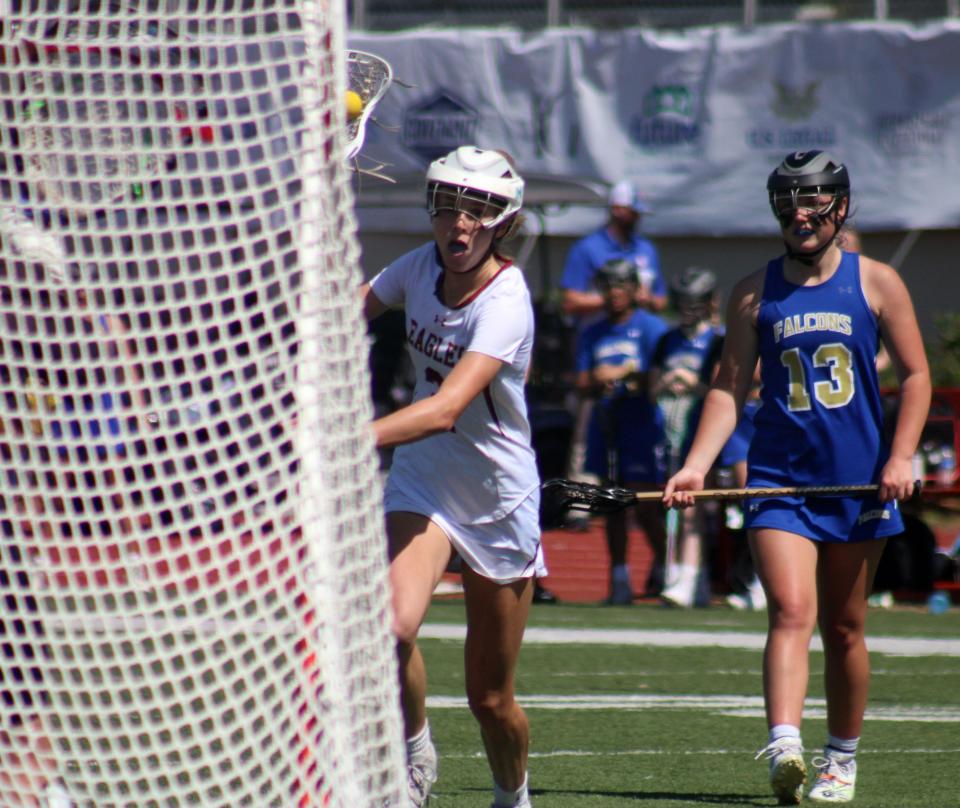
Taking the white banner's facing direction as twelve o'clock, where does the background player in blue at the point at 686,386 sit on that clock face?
The background player in blue is roughly at 12 o'clock from the white banner.

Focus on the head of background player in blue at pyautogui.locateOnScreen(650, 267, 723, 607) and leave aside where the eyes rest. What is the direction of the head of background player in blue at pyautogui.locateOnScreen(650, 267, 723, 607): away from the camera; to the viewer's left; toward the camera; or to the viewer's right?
toward the camera

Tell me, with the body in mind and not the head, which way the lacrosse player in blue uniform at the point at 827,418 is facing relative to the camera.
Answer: toward the camera

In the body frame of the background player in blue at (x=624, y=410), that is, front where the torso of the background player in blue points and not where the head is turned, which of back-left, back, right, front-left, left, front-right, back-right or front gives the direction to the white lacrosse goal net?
front

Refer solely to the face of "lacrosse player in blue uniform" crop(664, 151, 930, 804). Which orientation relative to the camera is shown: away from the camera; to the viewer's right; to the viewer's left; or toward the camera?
toward the camera

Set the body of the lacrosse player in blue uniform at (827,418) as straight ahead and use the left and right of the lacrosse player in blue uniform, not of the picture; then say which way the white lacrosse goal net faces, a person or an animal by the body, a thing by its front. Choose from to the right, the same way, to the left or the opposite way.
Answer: the opposite way

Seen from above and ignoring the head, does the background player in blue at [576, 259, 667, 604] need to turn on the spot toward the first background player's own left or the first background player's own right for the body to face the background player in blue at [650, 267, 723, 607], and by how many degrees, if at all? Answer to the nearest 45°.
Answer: approximately 45° to the first background player's own left

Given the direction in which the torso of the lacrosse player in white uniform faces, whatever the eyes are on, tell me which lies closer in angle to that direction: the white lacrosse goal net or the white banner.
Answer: the white lacrosse goal net

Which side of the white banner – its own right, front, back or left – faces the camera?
front

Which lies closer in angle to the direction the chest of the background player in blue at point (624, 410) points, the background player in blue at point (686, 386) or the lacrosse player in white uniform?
the lacrosse player in white uniform

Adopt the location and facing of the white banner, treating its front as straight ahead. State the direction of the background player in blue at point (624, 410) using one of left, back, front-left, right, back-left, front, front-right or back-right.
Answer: front

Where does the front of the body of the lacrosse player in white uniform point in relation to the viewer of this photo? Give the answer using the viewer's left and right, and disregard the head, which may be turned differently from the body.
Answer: facing the viewer and to the left of the viewer
